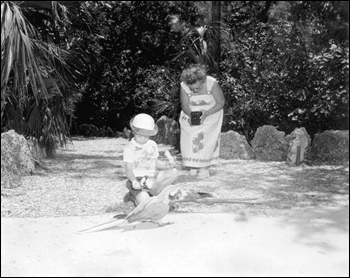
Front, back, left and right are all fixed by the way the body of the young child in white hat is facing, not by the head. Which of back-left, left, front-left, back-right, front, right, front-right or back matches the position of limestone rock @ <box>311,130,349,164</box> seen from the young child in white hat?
back-left

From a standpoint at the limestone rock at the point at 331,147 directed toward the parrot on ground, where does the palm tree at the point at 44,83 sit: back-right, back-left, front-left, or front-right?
front-right

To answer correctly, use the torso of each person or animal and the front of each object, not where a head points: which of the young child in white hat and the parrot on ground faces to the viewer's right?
the parrot on ground

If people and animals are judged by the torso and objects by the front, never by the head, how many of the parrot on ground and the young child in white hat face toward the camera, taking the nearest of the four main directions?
1

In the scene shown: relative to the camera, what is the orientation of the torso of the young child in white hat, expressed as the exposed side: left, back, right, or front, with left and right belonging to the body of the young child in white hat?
front

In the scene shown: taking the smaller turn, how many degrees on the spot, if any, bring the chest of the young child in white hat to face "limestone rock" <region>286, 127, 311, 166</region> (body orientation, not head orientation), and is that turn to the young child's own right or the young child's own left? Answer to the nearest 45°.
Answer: approximately 135° to the young child's own left

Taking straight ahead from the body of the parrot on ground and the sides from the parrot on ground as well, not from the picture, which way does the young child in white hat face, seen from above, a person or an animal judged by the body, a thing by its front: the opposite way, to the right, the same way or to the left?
to the right

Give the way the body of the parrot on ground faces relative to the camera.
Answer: to the viewer's right

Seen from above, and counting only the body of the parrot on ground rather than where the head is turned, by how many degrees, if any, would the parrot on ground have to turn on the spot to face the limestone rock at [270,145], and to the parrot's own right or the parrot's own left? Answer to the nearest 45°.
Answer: approximately 45° to the parrot's own left

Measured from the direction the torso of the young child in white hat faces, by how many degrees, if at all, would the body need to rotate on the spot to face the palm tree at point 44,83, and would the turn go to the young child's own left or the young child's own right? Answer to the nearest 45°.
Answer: approximately 135° to the young child's own right

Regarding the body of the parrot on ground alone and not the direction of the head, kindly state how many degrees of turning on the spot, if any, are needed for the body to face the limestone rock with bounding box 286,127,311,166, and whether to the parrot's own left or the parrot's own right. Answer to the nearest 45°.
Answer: approximately 45° to the parrot's own left

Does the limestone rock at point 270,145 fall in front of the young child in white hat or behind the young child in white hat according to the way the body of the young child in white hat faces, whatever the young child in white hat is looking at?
behind
